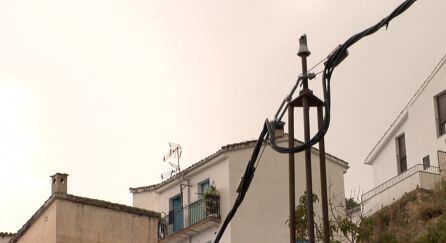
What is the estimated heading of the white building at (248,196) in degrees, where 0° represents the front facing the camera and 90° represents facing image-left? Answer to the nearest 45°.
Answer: approximately 45°

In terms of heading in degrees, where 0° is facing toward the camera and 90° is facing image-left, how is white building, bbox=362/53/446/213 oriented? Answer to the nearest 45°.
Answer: approximately 45°

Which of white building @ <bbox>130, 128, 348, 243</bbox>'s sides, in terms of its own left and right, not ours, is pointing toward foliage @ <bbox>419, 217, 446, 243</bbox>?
left

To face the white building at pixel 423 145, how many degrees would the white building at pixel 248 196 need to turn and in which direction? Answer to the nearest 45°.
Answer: approximately 135° to its left

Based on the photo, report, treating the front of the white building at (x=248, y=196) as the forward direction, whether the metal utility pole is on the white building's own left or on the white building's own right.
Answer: on the white building's own left

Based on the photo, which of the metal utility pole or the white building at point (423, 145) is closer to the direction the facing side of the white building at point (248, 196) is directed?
the metal utility pole

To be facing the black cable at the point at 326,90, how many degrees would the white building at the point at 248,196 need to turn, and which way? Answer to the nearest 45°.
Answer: approximately 45° to its left
